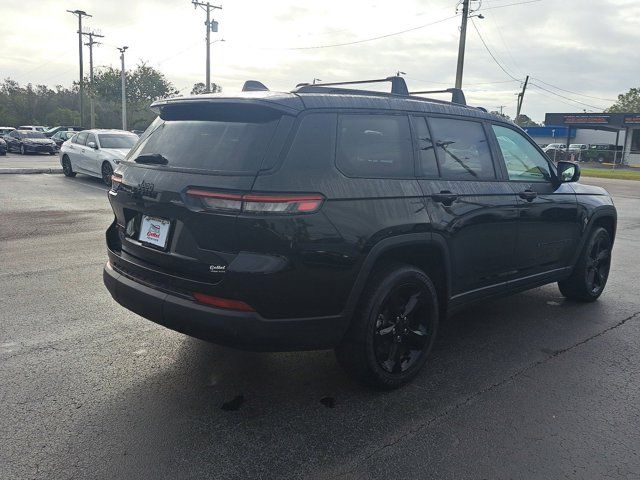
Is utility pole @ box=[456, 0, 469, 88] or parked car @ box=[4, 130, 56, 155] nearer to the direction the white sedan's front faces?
the utility pole

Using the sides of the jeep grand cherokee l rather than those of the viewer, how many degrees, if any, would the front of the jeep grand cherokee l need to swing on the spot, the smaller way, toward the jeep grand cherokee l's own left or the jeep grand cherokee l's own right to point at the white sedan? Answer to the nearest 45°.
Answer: approximately 90° to the jeep grand cherokee l's own left

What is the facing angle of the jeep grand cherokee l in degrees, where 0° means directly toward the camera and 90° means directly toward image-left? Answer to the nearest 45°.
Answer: approximately 225°

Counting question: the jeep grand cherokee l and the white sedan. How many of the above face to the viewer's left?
0

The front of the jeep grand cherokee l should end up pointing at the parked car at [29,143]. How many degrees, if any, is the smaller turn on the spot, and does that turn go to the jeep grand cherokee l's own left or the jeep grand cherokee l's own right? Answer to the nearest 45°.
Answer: approximately 90° to the jeep grand cherokee l's own left

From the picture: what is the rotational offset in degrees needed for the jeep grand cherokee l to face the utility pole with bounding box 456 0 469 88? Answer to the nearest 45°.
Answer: approximately 45° to its left

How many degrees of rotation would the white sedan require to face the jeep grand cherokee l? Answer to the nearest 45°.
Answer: approximately 45° to its right

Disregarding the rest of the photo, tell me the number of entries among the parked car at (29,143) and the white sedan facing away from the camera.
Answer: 0
